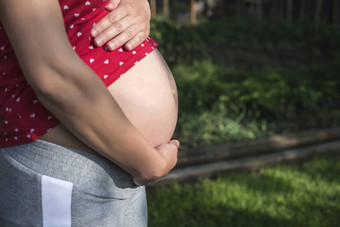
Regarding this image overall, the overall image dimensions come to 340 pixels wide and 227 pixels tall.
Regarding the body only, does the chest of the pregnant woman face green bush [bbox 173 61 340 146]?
no

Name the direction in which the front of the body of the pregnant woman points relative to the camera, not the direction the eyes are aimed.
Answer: to the viewer's right

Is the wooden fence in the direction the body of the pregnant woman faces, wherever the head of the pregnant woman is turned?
no
